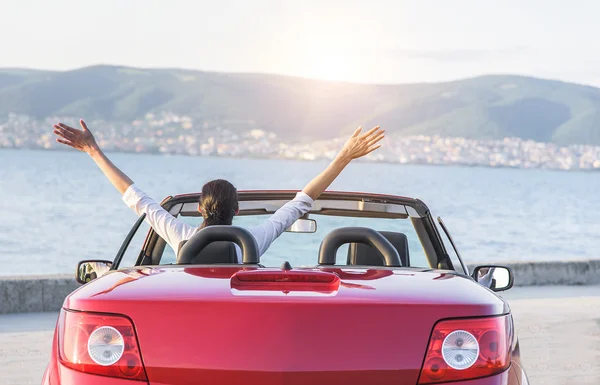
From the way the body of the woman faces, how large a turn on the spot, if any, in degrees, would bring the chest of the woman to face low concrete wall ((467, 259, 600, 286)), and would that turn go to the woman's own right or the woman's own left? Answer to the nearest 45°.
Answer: approximately 45° to the woman's own right

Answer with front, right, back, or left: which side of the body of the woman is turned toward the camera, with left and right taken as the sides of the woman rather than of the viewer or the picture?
back

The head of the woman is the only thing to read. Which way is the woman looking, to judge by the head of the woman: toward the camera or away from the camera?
away from the camera

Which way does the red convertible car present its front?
away from the camera
